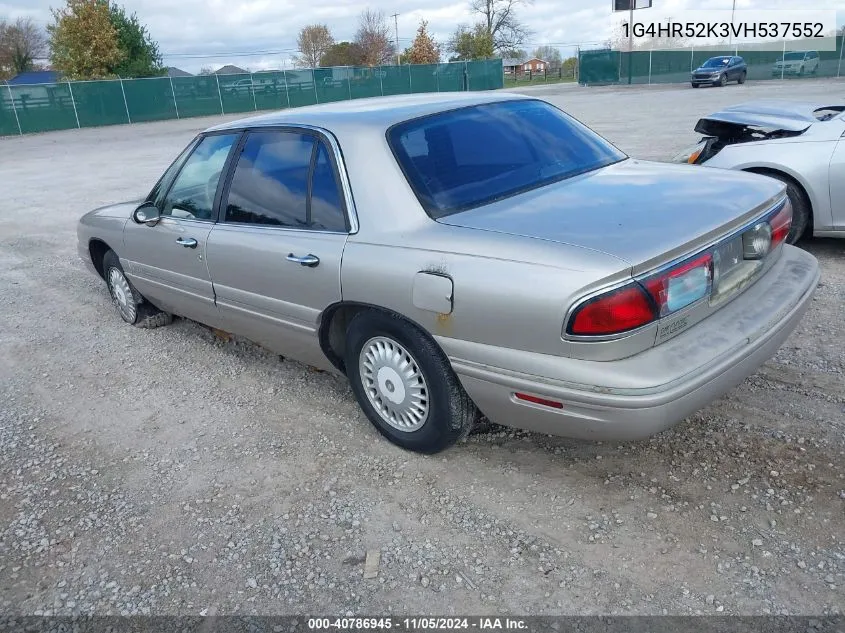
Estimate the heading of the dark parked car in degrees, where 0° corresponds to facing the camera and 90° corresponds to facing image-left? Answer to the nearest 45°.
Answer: approximately 45°

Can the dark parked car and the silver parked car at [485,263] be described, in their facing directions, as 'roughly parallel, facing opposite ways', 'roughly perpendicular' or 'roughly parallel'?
roughly perpendicular

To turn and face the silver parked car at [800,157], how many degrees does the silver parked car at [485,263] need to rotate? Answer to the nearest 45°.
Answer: approximately 90° to its right

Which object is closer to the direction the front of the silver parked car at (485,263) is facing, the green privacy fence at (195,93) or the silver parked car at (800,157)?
the green privacy fence

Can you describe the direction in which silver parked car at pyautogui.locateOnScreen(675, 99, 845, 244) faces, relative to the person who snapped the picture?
facing to the left of the viewer

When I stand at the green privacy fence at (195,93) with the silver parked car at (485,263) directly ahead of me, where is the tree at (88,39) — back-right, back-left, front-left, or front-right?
back-right

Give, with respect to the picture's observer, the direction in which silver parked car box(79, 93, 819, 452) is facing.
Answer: facing away from the viewer and to the left of the viewer
